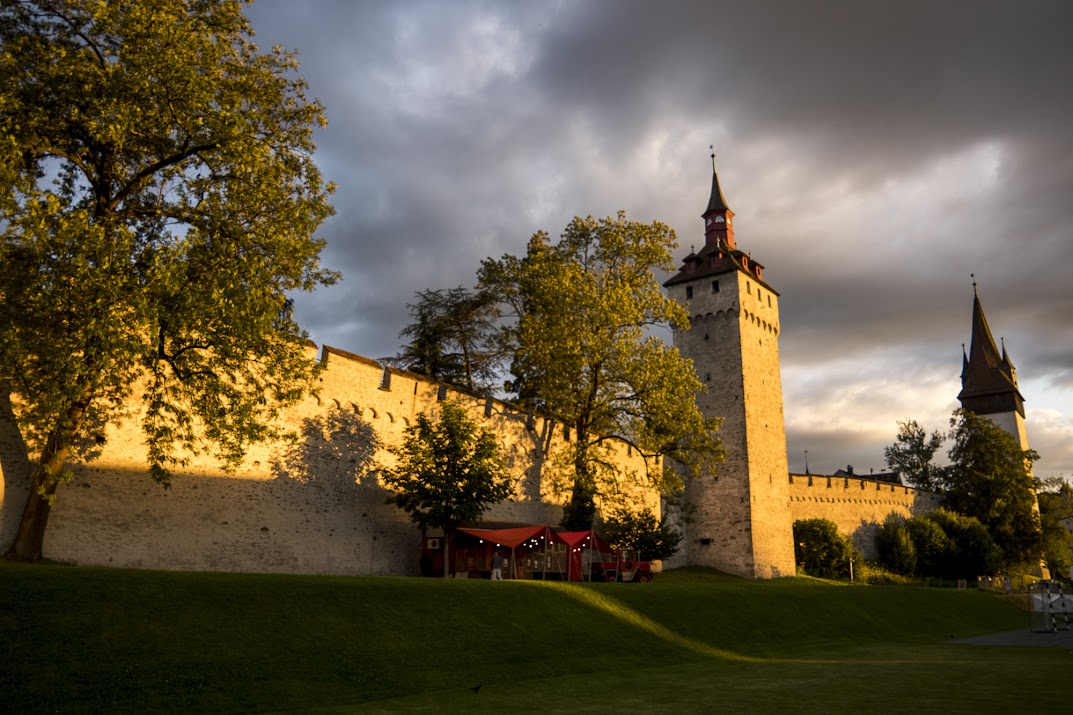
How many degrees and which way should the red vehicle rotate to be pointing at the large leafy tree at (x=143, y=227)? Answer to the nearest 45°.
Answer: approximately 135° to its right

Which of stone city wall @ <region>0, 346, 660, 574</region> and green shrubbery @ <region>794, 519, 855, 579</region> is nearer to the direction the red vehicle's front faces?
the green shrubbery

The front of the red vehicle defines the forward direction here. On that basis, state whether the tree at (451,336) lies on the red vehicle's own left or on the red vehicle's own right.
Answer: on the red vehicle's own left

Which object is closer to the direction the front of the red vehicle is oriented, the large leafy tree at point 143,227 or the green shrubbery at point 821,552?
the green shrubbery

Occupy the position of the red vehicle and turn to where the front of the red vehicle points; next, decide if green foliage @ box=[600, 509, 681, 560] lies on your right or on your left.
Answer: on your left

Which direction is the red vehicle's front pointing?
to the viewer's right

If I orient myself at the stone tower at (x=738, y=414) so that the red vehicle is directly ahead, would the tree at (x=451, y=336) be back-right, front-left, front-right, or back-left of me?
front-right

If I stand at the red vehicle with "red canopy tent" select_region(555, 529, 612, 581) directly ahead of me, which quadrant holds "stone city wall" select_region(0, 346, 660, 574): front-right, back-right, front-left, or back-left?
front-right

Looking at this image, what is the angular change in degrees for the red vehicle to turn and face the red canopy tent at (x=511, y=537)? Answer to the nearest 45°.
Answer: approximately 135° to its right

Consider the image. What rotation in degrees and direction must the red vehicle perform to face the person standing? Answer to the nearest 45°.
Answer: approximately 135° to its right
